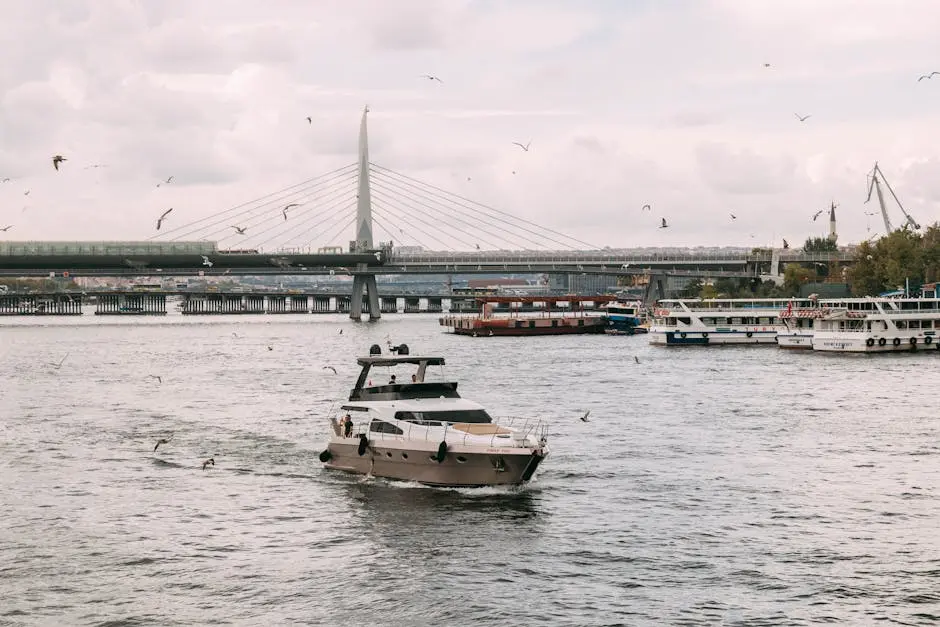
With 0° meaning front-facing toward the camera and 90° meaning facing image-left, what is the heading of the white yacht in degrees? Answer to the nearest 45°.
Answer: approximately 315°
